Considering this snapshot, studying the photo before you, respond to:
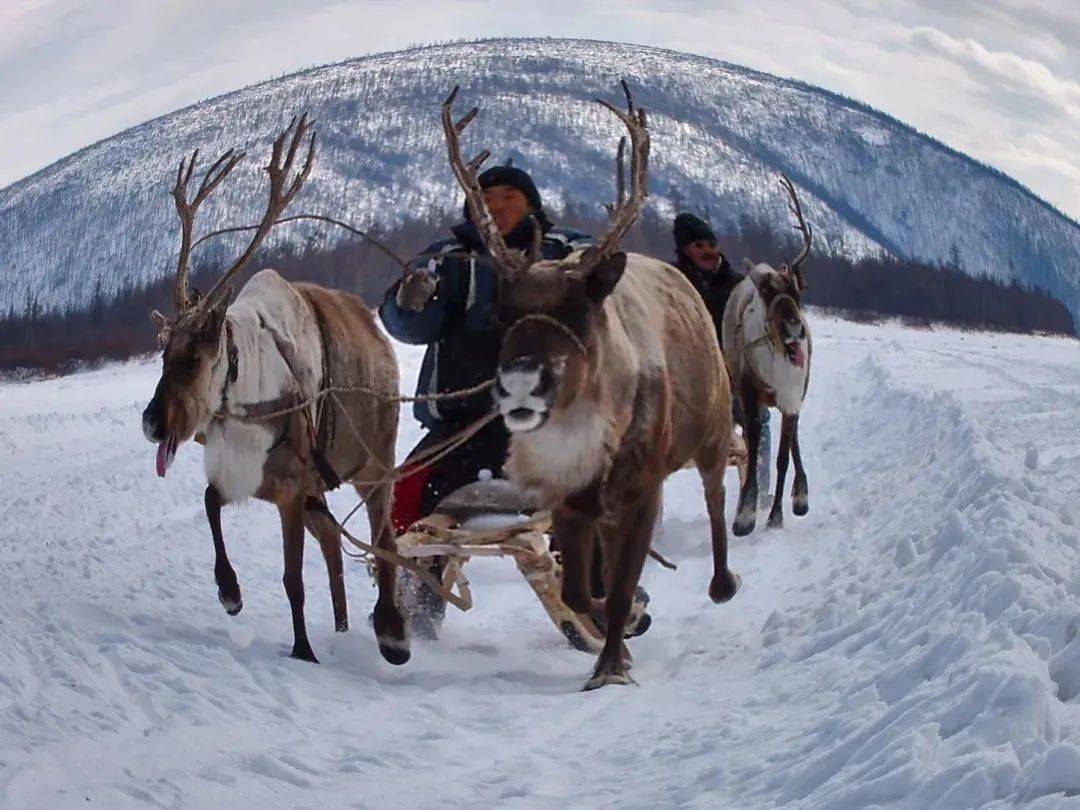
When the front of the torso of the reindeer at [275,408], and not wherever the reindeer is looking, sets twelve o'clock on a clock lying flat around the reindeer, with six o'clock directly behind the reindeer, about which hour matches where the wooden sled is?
The wooden sled is roughly at 8 o'clock from the reindeer.

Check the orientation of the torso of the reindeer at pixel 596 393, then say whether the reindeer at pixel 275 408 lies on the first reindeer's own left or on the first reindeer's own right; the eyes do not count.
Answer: on the first reindeer's own right

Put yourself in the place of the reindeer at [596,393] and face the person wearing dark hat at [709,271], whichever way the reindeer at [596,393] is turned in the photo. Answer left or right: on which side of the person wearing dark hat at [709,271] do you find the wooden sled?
left

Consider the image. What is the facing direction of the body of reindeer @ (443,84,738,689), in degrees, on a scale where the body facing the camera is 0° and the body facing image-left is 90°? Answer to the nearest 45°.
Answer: approximately 45°

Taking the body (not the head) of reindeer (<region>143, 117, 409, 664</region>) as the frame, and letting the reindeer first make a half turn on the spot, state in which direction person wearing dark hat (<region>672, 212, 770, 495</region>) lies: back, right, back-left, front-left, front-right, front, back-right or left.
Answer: front

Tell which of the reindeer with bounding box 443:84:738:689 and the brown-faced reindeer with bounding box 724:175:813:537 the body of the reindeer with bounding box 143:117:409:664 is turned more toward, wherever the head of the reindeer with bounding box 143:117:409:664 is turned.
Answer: the reindeer

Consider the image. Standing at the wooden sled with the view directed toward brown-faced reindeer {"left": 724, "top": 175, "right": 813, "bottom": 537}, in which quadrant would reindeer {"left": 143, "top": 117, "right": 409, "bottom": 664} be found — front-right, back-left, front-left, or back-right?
back-left

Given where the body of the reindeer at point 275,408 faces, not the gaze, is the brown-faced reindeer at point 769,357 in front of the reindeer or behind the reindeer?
behind
